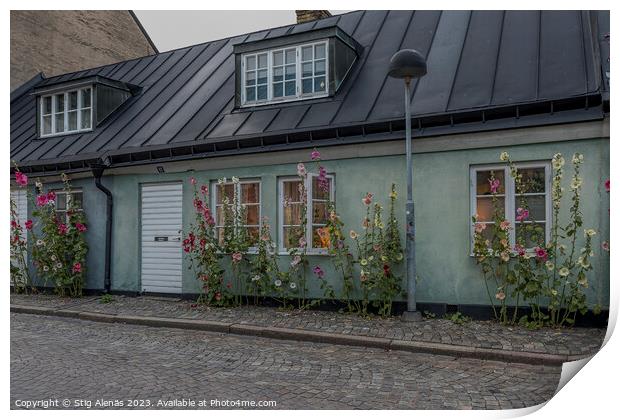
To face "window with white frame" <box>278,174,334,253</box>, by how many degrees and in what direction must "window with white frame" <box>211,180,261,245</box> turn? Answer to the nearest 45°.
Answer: approximately 45° to its left

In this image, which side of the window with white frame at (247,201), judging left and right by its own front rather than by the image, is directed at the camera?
front

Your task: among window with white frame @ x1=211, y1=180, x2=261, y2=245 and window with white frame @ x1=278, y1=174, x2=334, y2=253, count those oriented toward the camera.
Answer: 2

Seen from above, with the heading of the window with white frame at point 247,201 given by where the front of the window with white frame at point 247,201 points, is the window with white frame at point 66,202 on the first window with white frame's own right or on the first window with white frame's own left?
on the first window with white frame's own right

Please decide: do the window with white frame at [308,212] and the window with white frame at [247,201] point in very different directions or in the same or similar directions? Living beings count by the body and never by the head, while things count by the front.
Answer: same or similar directions

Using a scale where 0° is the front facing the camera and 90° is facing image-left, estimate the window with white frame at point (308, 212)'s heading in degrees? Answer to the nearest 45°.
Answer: approximately 0°

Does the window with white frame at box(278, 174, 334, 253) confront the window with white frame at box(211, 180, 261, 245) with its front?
no

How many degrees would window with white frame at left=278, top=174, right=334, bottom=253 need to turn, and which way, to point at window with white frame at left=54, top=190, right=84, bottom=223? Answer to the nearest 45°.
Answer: approximately 135° to its right
